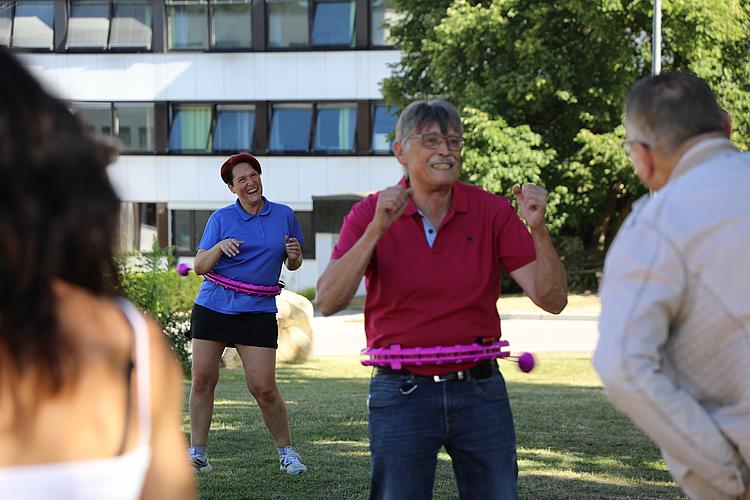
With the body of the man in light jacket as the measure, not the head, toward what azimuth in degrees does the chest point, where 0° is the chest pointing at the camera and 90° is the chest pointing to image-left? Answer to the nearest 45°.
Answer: approximately 135°

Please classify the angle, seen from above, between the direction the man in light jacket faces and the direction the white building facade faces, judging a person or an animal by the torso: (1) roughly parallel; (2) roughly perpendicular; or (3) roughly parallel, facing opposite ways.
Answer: roughly parallel, facing opposite ways

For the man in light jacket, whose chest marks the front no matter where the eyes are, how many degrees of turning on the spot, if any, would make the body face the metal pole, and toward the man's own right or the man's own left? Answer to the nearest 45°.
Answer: approximately 45° to the man's own right

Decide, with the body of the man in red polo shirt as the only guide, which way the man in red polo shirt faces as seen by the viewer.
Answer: toward the camera

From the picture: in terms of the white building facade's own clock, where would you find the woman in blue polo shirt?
The woman in blue polo shirt is roughly at 12 o'clock from the white building facade.

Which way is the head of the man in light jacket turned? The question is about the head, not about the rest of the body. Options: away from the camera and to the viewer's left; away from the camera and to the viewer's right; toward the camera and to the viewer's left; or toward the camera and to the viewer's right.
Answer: away from the camera and to the viewer's left

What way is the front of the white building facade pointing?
toward the camera

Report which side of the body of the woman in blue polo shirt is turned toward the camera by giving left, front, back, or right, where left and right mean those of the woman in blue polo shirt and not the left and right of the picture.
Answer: front

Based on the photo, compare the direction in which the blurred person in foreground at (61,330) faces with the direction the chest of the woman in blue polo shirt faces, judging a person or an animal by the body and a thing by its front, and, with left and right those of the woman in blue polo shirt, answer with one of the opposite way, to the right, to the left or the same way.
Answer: the opposite way

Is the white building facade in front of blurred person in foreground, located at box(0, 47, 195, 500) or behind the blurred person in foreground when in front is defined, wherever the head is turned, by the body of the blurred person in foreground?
in front

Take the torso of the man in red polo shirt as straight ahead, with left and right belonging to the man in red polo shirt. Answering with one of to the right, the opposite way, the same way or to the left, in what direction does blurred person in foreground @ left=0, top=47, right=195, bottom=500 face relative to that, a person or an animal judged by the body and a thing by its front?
the opposite way

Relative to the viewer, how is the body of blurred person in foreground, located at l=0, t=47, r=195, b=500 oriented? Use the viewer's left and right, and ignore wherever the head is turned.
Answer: facing away from the viewer

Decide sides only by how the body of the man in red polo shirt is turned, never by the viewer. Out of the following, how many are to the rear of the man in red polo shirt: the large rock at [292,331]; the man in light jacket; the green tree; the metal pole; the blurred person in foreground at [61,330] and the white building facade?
4

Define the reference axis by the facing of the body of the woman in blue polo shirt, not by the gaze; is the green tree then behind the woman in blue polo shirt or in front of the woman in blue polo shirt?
behind

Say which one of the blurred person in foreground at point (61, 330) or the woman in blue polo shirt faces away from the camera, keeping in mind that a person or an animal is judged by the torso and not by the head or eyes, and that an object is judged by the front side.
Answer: the blurred person in foreground

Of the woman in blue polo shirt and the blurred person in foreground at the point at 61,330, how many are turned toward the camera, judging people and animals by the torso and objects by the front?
1

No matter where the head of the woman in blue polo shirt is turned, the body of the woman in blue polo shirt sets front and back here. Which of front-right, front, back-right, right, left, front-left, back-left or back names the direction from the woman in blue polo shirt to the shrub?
back

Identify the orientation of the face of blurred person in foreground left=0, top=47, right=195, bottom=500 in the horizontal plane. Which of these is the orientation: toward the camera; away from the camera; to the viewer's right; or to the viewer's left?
away from the camera

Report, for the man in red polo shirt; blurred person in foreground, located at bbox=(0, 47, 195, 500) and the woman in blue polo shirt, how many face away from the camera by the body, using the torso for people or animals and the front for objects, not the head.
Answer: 1

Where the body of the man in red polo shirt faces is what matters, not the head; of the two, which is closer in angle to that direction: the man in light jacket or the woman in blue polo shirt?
the man in light jacket

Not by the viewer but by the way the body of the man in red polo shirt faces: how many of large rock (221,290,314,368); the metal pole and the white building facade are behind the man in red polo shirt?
3
